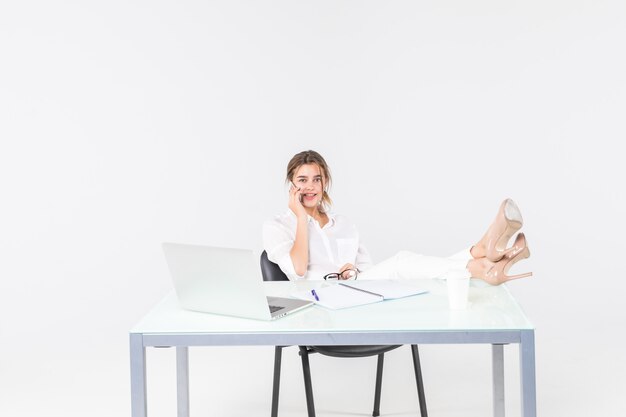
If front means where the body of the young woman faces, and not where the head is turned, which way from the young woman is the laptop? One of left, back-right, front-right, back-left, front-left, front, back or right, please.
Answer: front-right

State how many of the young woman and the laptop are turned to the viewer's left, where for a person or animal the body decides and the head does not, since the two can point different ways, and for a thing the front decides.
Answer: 0

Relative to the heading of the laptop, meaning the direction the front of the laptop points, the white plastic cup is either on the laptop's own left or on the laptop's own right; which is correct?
on the laptop's own right

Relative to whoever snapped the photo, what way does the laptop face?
facing away from the viewer and to the right of the viewer

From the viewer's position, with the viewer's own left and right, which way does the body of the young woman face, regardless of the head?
facing the viewer and to the right of the viewer
